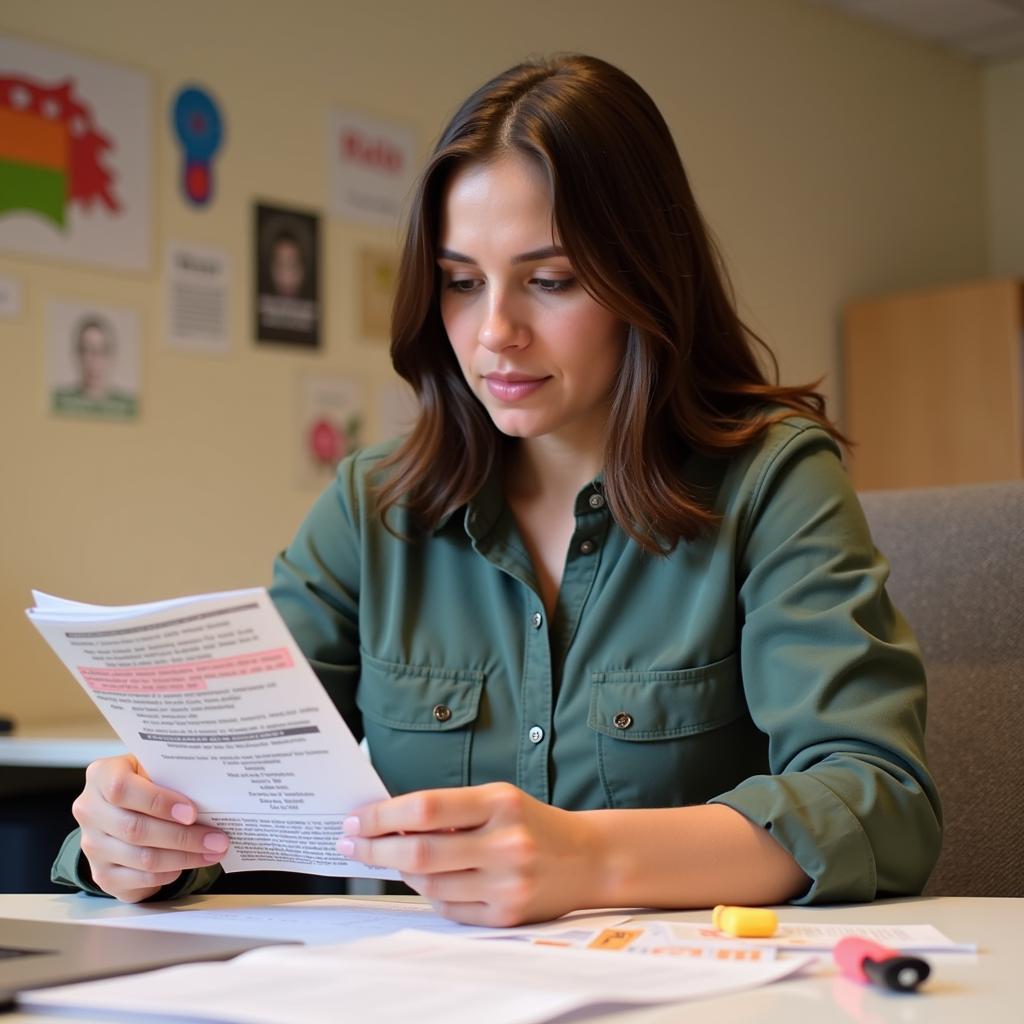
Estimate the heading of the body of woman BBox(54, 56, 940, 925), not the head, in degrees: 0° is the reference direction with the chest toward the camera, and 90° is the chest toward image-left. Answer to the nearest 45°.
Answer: approximately 45°

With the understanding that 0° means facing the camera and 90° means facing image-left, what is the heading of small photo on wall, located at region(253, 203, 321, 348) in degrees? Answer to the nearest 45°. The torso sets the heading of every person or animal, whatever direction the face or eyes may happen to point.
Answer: approximately 315°

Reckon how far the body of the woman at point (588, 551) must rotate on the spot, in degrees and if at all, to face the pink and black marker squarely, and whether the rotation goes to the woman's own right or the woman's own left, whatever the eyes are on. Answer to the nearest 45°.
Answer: approximately 45° to the woman's own left

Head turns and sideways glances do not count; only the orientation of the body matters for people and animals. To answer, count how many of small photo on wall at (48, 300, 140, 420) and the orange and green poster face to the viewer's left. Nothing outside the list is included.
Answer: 0

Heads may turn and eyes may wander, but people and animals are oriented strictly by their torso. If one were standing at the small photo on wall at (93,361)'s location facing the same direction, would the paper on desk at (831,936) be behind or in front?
in front
